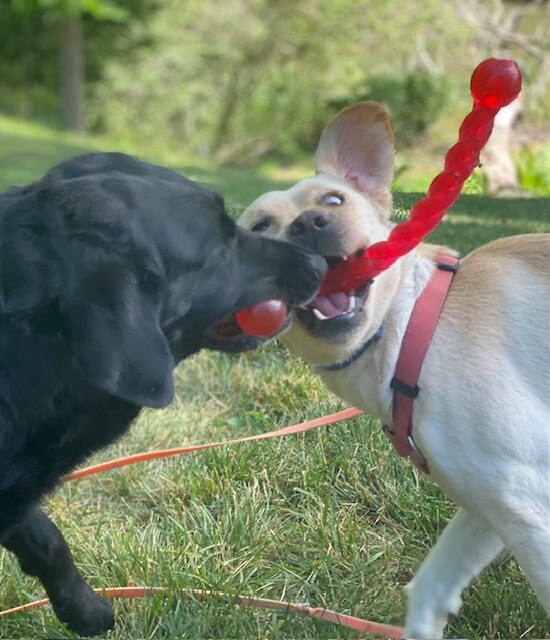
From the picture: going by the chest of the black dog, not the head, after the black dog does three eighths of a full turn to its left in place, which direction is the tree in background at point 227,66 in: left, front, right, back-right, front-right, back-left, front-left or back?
front-right

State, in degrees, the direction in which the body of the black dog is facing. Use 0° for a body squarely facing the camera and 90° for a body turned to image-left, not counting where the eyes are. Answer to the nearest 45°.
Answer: approximately 270°
